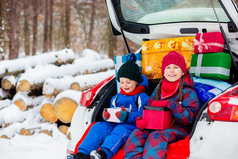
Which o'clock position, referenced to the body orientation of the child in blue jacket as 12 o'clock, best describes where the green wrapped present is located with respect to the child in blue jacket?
The green wrapped present is roughly at 7 o'clock from the child in blue jacket.

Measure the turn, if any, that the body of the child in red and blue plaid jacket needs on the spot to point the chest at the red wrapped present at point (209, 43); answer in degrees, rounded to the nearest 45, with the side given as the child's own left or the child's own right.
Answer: approximately 180°

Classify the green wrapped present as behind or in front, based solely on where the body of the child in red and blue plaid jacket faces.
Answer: behind

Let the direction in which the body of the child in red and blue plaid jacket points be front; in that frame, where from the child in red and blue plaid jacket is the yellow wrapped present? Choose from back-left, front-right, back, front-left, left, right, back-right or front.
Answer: back-right

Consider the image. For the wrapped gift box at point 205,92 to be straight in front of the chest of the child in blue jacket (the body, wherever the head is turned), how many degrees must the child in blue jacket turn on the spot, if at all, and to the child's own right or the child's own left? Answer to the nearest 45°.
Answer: approximately 135° to the child's own left

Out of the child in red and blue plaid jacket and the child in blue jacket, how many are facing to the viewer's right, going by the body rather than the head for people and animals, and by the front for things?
0

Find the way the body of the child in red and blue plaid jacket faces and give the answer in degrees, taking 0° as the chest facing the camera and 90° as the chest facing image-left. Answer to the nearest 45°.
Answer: approximately 45°

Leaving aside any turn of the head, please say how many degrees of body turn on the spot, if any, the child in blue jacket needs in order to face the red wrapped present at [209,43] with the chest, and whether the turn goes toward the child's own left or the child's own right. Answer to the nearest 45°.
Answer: approximately 135° to the child's own left
